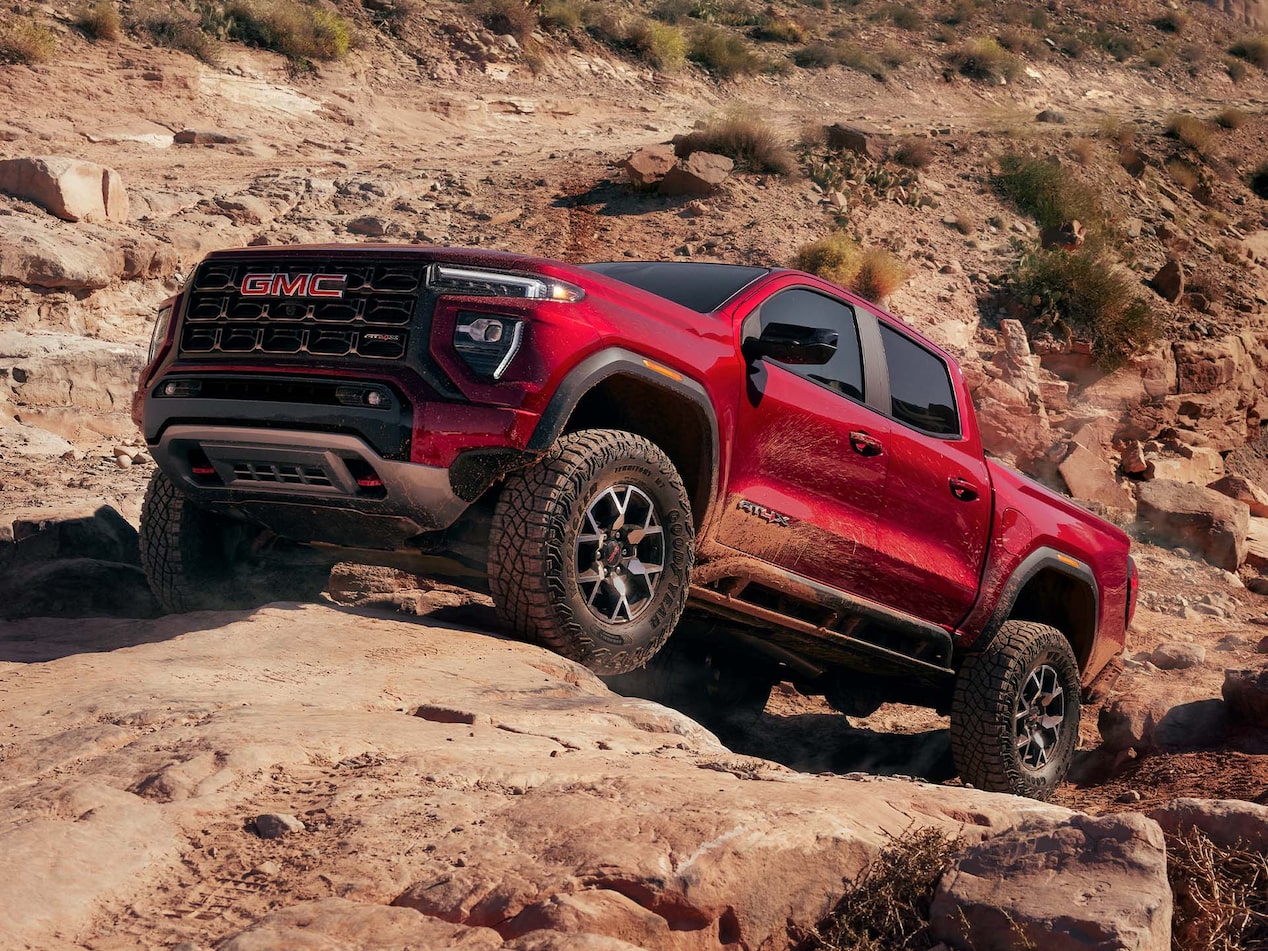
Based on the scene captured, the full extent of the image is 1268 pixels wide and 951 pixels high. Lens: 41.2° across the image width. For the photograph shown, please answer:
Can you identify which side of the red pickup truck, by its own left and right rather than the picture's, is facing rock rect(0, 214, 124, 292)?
right

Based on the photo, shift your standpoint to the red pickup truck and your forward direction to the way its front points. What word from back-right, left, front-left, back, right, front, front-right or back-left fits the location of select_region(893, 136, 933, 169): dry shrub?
back-right

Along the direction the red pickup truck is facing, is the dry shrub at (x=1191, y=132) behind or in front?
behind

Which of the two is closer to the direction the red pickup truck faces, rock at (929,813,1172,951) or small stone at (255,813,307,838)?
the small stone

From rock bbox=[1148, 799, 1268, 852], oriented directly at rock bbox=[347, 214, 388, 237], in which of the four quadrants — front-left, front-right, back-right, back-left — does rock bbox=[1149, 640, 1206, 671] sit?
front-right

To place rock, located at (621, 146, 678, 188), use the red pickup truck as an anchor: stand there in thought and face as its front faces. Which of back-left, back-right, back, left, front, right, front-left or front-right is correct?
back-right

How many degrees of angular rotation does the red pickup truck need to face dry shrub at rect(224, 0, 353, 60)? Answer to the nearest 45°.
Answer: approximately 135° to its right

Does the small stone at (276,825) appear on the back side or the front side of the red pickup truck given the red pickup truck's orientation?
on the front side

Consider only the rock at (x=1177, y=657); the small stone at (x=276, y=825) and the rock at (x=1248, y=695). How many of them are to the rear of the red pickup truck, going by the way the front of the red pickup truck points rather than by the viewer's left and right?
2

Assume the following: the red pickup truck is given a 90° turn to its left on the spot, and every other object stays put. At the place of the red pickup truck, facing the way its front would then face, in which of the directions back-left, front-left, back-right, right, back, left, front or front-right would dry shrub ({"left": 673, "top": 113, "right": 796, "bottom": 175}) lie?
back-left

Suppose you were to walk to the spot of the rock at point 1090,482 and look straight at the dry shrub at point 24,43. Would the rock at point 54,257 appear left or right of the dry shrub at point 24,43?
left

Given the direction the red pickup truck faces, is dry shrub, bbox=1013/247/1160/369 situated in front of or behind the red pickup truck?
behind

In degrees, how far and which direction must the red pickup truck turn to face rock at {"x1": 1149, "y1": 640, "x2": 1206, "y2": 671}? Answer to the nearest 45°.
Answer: approximately 180°

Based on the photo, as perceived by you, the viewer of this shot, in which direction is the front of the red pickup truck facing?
facing the viewer and to the left of the viewer

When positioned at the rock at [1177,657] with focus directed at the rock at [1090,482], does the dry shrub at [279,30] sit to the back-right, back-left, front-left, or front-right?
front-left

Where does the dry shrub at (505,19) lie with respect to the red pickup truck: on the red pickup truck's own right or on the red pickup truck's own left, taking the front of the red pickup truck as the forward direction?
on the red pickup truck's own right

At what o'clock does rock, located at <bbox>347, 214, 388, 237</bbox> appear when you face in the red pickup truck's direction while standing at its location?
The rock is roughly at 4 o'clock from the red pickup truck.

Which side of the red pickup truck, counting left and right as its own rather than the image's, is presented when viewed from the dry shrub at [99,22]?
right
